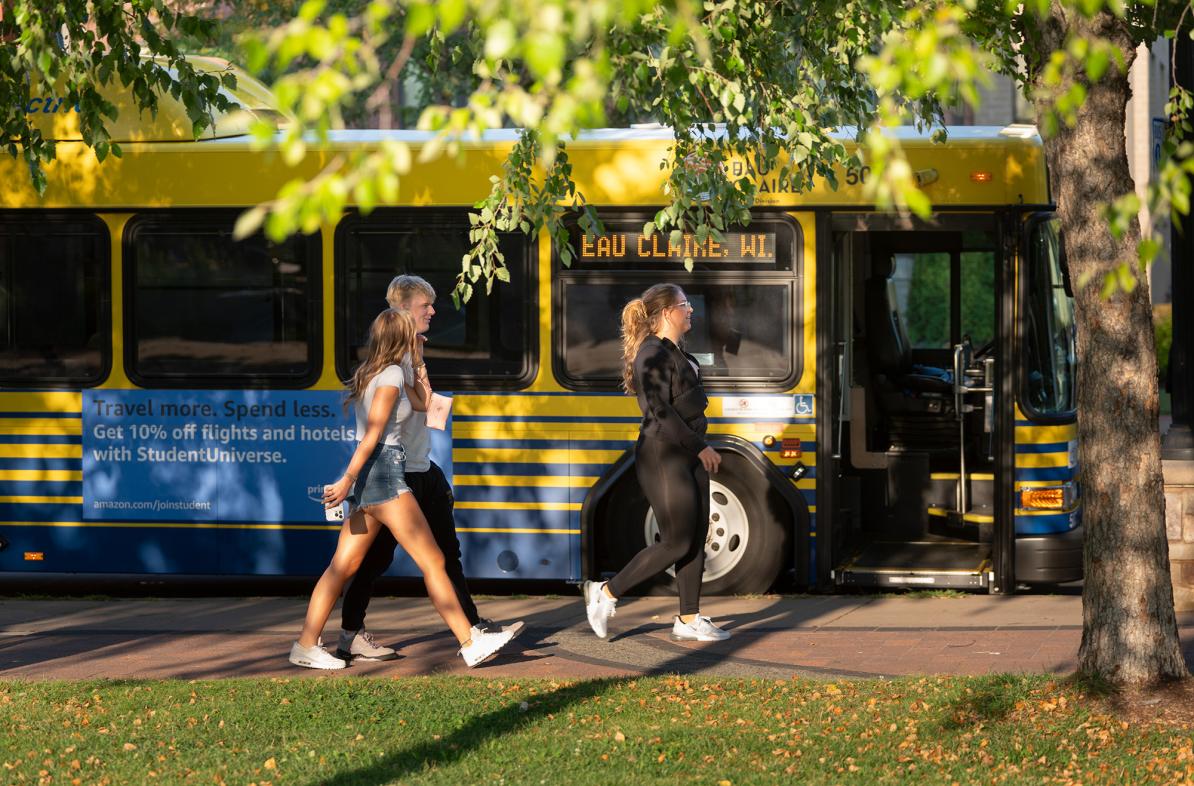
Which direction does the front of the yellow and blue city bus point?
to the viewer's right

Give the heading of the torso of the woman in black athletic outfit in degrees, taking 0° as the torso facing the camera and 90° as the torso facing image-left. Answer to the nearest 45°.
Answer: approximately 270°

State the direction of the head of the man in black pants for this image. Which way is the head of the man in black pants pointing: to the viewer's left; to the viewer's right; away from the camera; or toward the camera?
to the viewer's right

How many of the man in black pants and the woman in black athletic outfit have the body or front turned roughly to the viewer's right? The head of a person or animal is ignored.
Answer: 2

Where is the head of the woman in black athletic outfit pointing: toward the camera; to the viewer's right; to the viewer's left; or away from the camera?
to the viewer's right

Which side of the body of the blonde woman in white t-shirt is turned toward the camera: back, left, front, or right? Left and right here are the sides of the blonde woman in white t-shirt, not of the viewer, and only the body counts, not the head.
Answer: right

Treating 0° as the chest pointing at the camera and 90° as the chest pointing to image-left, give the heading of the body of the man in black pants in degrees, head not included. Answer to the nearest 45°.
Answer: approximately 270°

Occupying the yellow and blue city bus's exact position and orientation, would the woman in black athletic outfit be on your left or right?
on your right
